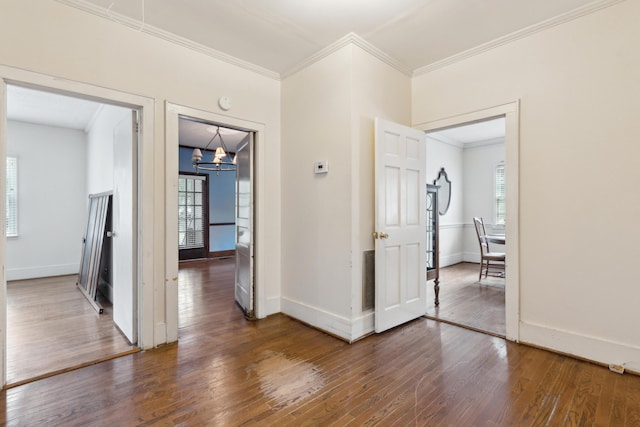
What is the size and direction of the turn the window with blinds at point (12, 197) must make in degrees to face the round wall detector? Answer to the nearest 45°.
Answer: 0° — it already faces it

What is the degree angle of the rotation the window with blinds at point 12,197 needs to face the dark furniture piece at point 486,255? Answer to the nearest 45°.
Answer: approximately 45° to its left

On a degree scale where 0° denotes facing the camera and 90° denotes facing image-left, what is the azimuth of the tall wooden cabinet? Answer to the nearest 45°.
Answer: approximately 315°

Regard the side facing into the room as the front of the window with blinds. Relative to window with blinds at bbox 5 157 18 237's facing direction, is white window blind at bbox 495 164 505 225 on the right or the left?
on its left

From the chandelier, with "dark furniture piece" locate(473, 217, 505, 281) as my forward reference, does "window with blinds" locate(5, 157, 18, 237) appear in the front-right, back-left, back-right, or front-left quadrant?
back-right

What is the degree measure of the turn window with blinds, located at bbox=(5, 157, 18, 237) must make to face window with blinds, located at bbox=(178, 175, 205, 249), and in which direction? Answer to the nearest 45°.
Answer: approximately 90° to its left

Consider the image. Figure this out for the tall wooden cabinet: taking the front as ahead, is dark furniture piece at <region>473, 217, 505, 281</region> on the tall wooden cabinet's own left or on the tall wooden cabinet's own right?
on the tall wooden cabinet's own left

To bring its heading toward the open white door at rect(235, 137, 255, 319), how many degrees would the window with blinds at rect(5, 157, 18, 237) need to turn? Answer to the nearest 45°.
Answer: approximately 45° to its left

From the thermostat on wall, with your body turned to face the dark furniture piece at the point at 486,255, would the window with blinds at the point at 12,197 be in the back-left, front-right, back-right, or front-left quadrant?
back-left
